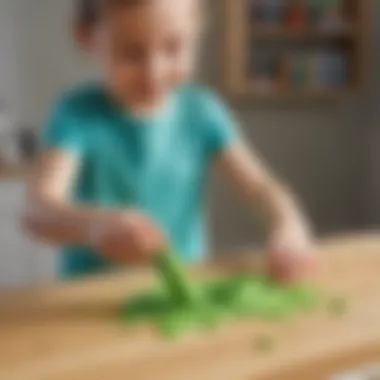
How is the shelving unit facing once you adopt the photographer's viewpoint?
facing the viewer

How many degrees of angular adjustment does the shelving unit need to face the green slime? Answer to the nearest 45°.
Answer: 0° — it already faces it

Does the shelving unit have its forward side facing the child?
yes

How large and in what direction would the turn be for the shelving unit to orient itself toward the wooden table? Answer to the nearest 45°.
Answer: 0° — it already faces it
